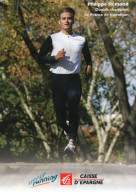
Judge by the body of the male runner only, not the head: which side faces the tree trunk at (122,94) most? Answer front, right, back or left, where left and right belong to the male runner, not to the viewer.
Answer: back

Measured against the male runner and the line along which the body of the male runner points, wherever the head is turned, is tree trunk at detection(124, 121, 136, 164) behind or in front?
behind

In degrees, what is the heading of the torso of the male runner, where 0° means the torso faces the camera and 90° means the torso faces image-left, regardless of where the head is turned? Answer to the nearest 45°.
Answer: approximately 0°
